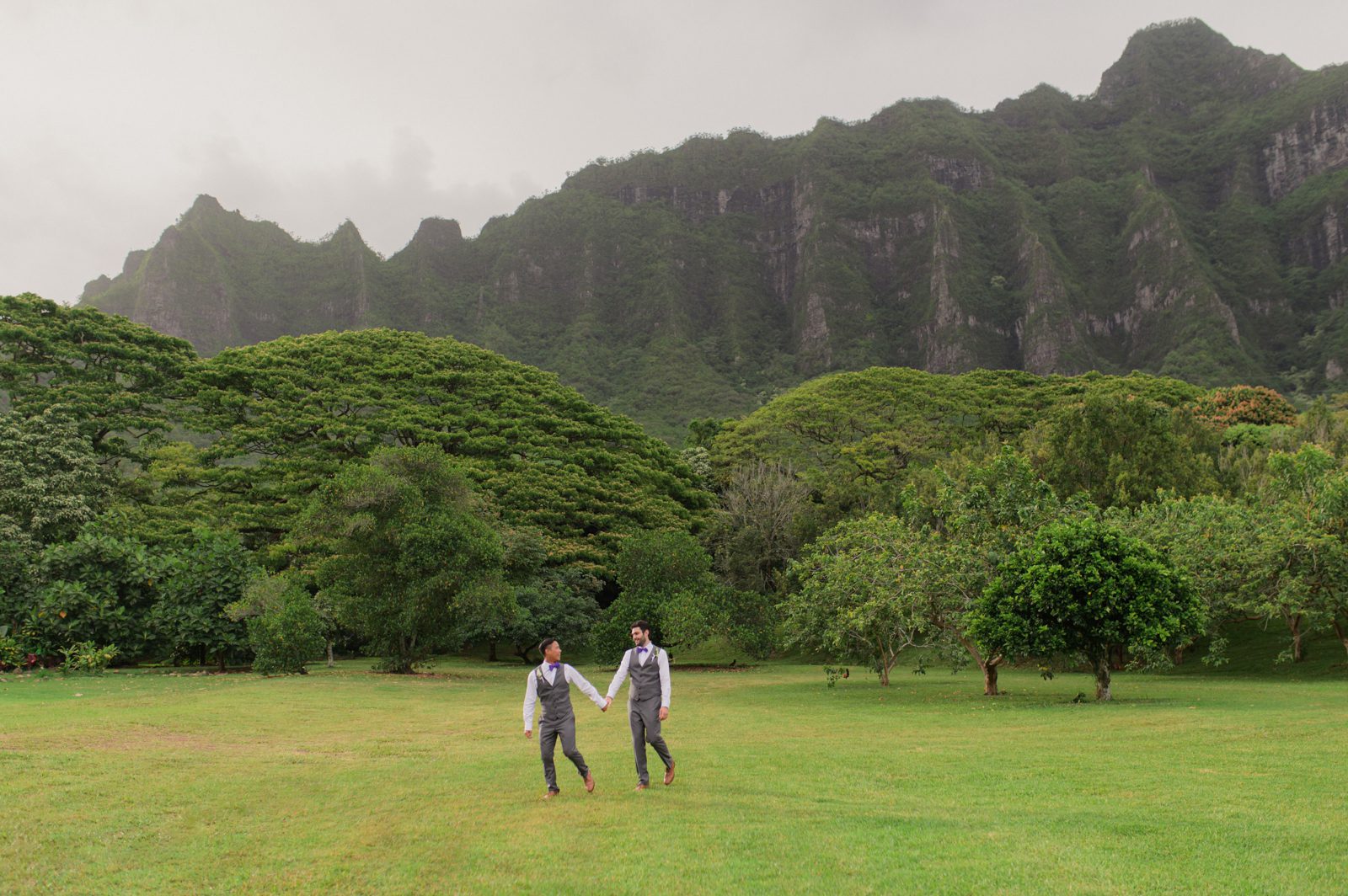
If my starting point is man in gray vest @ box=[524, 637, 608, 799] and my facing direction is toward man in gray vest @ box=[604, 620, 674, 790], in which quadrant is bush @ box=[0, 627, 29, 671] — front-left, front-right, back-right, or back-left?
back-left

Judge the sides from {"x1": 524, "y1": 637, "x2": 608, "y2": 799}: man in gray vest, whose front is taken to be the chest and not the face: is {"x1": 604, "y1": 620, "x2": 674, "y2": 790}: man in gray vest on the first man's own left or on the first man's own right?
on the first man's own left

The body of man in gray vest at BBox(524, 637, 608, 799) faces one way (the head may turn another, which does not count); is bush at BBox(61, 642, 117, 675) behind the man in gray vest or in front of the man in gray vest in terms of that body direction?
behind

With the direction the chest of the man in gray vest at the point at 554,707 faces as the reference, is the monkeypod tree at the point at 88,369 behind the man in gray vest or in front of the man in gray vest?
behind

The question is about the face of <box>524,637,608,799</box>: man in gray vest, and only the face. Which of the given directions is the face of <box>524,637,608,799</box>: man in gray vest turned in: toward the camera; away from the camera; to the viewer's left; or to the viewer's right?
to the viewer's right

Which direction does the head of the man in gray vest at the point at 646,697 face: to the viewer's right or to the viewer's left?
to the viewer's left

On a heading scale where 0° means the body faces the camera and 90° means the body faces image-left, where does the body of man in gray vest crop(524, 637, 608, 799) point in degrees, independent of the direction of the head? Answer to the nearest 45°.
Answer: approximately 0°

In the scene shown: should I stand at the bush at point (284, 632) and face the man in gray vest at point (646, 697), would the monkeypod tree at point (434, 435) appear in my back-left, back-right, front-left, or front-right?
back-left
